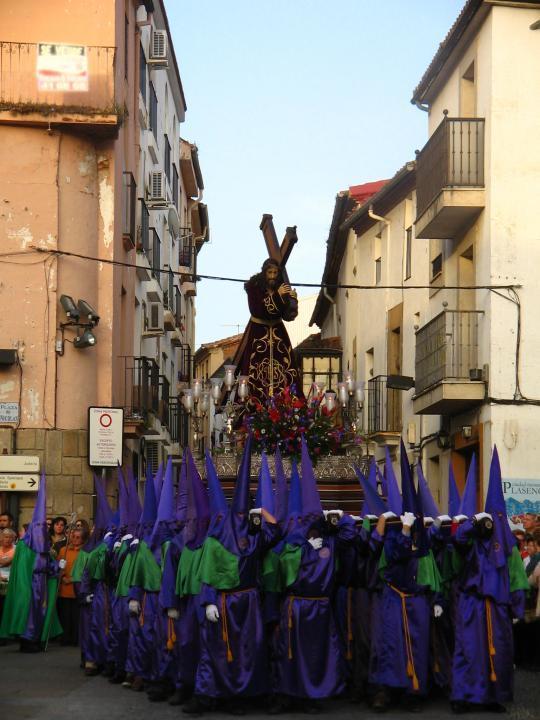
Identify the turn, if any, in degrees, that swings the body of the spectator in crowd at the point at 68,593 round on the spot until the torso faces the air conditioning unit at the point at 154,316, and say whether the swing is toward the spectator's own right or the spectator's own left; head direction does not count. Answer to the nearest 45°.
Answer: approximately 135° to the spectator's own left

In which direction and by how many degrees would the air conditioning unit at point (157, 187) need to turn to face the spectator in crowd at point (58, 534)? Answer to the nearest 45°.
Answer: approximately 45° to its right

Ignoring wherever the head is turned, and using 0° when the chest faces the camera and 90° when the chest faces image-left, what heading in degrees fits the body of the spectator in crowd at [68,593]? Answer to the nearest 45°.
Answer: approximately 315°

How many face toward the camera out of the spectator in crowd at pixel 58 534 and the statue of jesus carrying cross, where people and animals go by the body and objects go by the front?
2
